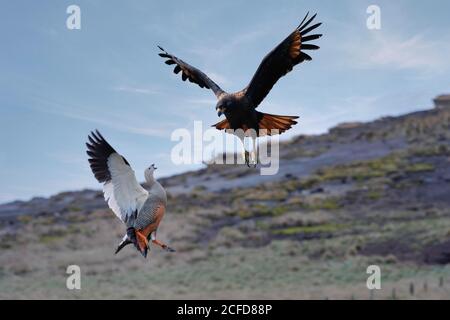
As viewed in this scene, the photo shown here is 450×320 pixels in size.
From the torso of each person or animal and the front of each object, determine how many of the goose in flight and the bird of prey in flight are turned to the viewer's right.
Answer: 1

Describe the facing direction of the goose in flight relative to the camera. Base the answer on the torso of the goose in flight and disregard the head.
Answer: to the viewer's right

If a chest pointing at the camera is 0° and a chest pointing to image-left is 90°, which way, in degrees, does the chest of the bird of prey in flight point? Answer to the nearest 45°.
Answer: approximately 45°

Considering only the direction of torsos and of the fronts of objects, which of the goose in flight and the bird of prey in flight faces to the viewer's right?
the goose in flight
